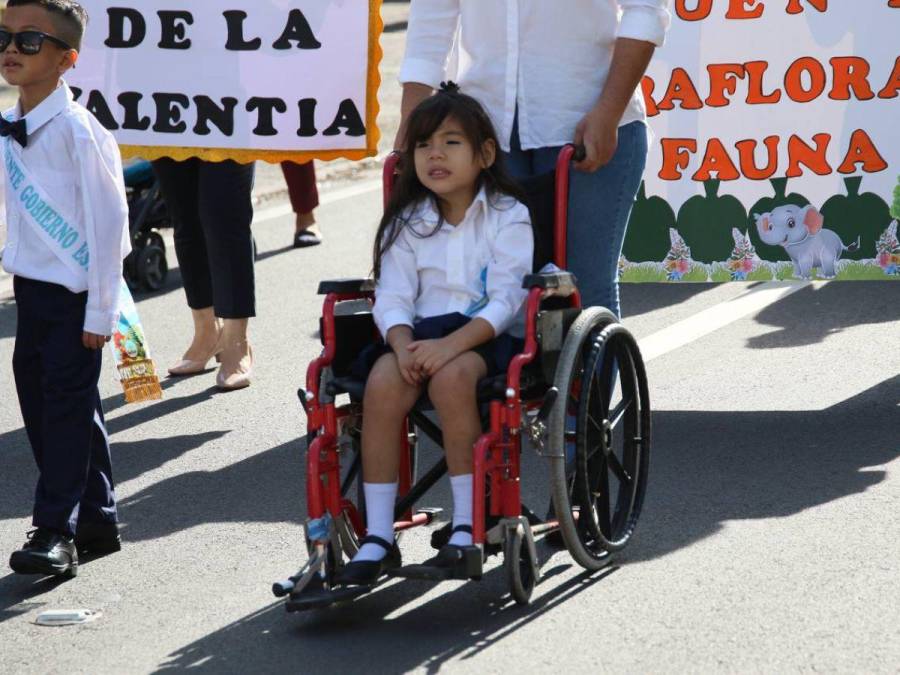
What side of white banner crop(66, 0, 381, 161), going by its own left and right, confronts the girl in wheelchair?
front

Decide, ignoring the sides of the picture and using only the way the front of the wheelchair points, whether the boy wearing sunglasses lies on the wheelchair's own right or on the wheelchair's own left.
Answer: on the wheelchair's own right

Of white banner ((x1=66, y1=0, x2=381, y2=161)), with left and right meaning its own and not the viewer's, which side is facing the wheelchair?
front

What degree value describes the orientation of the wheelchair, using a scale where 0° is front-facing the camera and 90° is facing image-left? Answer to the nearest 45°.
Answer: approximately 45°

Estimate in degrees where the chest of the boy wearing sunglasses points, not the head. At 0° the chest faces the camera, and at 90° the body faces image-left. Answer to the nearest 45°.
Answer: approximately 45°

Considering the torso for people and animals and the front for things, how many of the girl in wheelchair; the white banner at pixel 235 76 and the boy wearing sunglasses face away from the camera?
0

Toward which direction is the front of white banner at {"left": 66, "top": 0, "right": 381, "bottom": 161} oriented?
toward the camera

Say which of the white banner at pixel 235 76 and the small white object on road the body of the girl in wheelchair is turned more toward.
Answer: the small white object on road

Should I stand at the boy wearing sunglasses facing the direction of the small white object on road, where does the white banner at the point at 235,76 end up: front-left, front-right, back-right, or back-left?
back-left

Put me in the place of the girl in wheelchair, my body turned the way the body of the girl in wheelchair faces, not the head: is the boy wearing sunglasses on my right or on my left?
on my right

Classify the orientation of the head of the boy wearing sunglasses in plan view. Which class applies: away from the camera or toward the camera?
toward the camera

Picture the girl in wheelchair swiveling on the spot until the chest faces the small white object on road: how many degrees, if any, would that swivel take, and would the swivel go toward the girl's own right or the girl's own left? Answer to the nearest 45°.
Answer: approximately 45° to the girl's own right

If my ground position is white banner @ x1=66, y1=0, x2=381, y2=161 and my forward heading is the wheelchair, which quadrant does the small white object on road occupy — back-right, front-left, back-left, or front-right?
front-right

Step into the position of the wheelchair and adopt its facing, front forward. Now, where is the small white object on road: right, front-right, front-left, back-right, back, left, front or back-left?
front-right

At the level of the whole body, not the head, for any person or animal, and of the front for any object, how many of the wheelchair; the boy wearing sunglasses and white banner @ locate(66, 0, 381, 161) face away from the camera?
0
